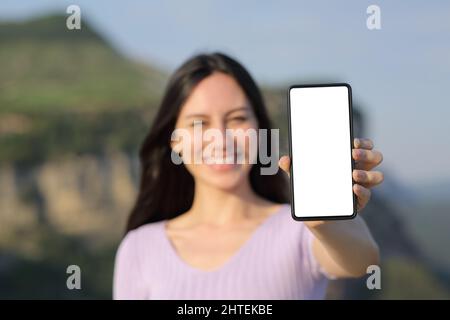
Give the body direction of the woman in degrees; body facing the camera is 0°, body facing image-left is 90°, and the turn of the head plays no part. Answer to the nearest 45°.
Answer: approximately 0°
